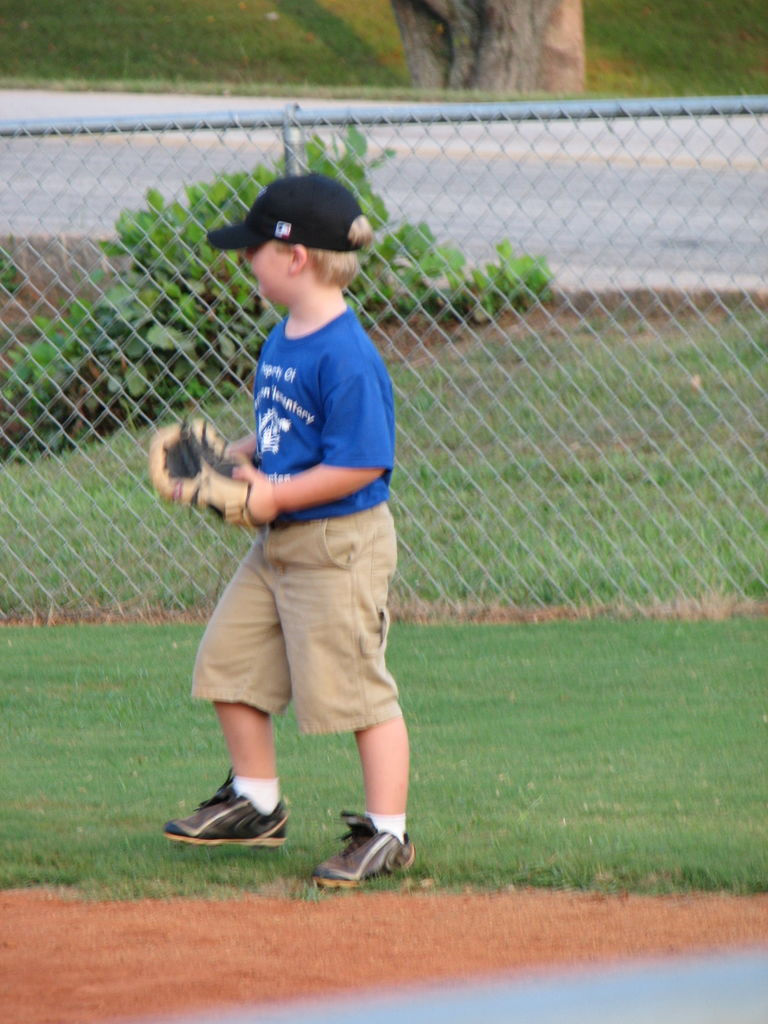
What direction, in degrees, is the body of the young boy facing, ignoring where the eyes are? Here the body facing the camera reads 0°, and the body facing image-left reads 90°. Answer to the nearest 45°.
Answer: approximately 45°

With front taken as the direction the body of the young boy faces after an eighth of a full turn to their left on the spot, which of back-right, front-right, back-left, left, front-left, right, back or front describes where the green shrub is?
back

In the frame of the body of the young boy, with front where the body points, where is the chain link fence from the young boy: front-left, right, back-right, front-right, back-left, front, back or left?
back-right
